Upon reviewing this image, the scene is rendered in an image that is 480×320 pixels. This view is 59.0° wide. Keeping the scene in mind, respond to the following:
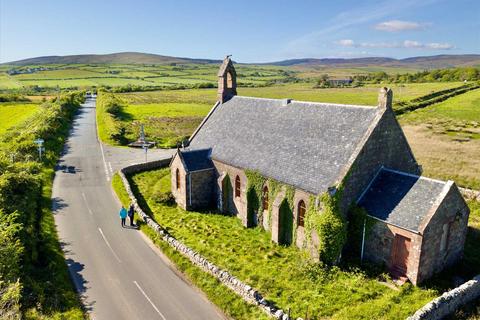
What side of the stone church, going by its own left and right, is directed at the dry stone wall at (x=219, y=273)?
front
